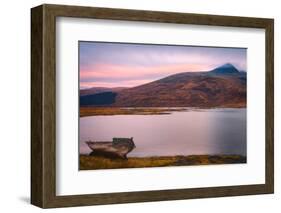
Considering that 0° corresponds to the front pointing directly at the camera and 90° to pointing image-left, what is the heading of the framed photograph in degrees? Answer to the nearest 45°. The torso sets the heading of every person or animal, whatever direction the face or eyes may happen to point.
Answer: approximately 315°
